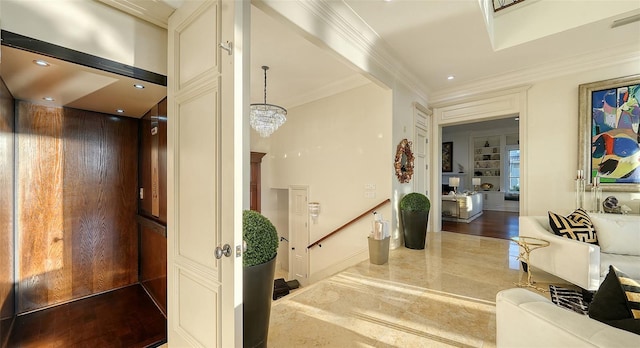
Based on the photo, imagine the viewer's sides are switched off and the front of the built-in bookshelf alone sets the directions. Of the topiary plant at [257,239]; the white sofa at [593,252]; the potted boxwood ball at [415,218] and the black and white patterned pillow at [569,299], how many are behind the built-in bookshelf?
0

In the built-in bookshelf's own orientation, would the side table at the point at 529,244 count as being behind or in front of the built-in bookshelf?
in front

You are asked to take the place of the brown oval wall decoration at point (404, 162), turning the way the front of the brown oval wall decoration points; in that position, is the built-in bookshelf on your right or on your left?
on your left

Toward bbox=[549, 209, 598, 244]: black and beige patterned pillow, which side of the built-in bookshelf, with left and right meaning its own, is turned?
front

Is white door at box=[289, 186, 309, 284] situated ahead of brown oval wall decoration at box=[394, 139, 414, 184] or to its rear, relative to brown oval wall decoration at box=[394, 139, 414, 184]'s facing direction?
to the rear

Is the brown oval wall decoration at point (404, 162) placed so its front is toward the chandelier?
no

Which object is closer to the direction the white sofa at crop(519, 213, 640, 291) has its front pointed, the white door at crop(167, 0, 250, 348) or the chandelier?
the white door

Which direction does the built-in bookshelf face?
toward the camera

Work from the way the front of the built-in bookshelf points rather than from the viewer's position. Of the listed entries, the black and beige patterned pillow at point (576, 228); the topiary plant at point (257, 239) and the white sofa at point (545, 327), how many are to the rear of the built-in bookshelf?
0

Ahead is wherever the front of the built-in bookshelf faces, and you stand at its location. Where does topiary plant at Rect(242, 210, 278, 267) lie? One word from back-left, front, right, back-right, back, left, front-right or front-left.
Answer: front

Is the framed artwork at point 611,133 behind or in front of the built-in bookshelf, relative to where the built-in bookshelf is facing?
in front

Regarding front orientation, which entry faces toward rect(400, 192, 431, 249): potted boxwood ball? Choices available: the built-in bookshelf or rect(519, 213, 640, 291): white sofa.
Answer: the built-in bookshelf
